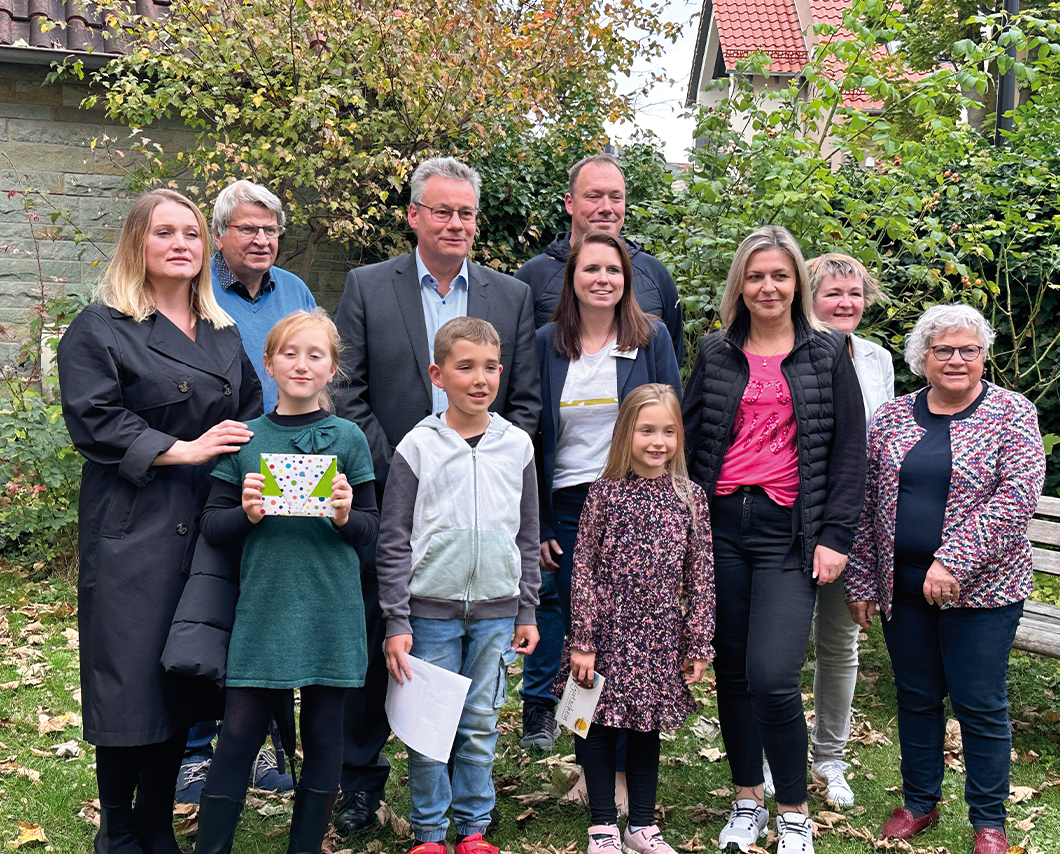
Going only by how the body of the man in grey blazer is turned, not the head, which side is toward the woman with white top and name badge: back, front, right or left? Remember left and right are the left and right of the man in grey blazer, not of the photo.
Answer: left

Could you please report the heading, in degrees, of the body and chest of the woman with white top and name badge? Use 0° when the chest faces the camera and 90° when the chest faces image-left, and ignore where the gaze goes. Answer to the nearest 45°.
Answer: approximately 0°

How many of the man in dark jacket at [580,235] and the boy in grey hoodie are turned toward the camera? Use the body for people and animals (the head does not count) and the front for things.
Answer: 2

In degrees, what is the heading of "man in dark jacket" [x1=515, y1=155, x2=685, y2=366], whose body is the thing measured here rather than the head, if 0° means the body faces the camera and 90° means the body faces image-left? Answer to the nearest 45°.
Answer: approximately 0°

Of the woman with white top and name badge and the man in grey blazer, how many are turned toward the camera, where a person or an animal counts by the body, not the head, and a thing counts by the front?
2

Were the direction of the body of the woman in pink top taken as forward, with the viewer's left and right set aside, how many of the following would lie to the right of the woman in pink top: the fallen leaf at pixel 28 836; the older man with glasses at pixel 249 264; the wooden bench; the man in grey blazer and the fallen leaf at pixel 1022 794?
3
